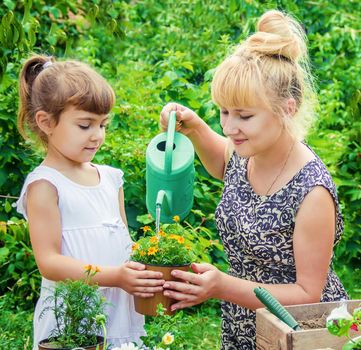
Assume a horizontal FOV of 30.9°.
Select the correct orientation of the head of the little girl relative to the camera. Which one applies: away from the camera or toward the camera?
toward the camera

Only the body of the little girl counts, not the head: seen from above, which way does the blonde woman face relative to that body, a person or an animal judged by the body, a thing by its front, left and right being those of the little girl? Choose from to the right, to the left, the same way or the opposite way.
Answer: to the right

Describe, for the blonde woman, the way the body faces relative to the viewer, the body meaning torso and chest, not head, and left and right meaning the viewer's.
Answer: facing the viewer and to the left of the viewer

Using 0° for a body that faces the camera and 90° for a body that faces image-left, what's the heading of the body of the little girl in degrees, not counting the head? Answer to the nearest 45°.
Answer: approximately 315°

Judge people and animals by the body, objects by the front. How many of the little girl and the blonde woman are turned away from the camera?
0

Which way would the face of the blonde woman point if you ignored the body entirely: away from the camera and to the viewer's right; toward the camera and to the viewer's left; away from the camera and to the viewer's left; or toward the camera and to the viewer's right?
toward the camera and to the viewer's left

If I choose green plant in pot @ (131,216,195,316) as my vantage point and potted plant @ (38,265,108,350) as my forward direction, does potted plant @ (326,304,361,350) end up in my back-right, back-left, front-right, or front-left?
back-left

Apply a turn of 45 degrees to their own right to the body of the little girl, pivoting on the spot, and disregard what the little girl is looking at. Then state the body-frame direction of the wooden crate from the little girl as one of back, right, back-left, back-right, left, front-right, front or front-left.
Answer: front-left

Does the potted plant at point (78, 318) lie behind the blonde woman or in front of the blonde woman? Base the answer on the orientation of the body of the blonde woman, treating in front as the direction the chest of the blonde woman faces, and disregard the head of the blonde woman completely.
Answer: in front

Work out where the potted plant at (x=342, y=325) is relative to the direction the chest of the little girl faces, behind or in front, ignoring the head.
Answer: in front
